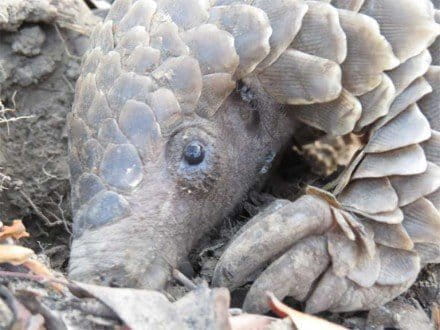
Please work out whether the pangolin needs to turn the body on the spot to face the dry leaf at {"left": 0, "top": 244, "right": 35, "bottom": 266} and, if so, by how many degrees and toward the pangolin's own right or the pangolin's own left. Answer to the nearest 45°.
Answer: approximately 45° to the pangolin's own left

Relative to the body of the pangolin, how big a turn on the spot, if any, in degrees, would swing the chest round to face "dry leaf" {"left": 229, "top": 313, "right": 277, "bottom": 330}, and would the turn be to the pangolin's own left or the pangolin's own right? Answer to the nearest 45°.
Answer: approximately 90° to the pangolin's own left

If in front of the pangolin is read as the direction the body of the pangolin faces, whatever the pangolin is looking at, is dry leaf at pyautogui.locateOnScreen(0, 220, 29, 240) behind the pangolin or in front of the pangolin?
in front

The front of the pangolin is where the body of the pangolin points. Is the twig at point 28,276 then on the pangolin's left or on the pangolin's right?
on the pangolin's left

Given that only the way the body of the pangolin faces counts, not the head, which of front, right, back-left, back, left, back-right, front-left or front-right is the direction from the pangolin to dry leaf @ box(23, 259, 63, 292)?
front-left

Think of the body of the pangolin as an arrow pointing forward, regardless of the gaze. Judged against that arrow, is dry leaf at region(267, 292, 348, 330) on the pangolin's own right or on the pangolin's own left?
on the pangolin's own left

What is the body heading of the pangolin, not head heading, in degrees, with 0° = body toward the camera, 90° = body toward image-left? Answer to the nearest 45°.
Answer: approximately 90°

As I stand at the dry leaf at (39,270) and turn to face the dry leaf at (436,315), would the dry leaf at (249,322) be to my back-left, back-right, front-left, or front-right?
front-right
